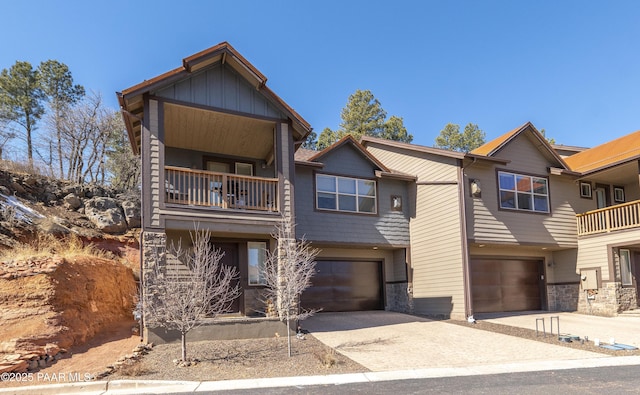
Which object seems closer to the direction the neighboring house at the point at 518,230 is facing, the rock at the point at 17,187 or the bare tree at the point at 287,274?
the bare tree

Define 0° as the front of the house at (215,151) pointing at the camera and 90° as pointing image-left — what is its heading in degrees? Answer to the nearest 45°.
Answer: approximately 315°

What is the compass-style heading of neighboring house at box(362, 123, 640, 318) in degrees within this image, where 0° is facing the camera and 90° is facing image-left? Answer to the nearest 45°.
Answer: approximately 315°

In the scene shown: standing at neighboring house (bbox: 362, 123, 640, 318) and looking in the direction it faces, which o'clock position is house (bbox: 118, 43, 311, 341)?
The house is roughly at 3 o'clock from the neighboring house.

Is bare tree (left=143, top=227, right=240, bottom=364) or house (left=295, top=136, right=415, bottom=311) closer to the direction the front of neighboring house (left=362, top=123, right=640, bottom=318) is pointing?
the bare tree
